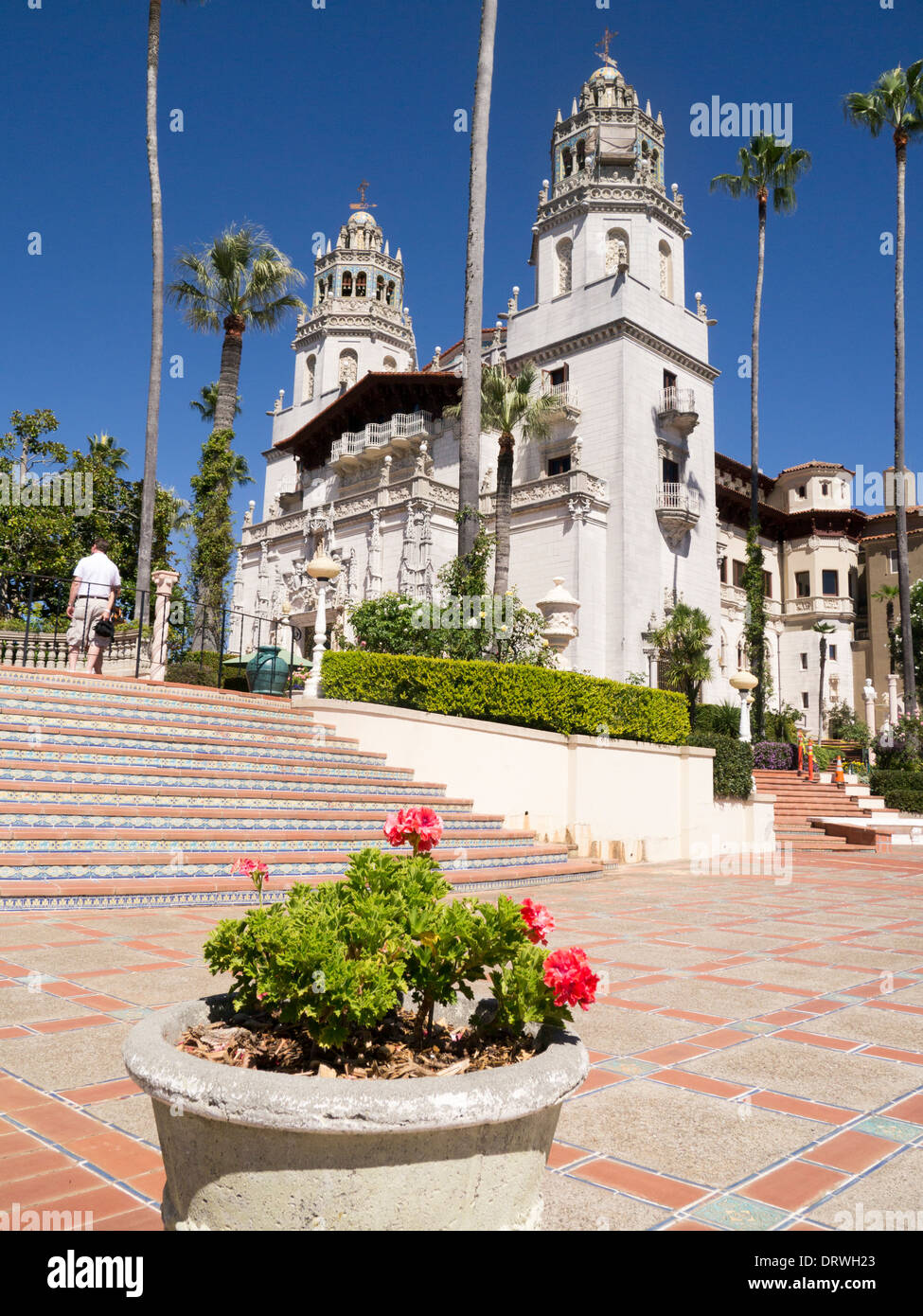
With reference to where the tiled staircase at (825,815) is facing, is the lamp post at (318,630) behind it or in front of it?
in front

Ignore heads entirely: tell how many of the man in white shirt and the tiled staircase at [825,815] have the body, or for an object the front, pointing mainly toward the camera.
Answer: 1

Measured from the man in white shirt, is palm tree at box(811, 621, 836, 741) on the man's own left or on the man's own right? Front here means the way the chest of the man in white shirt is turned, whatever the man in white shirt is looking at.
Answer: on the man's own right

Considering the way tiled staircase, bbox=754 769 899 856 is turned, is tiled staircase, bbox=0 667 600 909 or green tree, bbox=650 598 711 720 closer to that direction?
the tiled staircase

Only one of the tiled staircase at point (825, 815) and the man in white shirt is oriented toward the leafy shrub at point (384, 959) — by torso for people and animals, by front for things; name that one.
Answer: the tiled staircase

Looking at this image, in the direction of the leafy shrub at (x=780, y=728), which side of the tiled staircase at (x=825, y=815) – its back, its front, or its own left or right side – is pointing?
back

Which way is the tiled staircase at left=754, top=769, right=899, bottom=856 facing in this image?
toward the camera

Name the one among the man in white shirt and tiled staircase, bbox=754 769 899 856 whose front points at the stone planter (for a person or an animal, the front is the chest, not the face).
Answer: the tiled staircase

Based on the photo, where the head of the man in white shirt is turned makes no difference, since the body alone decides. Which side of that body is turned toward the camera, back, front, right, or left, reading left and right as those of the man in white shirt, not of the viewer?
back

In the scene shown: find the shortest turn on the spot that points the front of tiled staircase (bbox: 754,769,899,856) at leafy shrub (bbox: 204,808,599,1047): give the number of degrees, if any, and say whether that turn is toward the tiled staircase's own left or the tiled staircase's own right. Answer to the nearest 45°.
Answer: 0° — it already faces it

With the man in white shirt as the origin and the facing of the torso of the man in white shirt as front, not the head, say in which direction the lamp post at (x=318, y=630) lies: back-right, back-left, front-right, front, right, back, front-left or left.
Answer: right

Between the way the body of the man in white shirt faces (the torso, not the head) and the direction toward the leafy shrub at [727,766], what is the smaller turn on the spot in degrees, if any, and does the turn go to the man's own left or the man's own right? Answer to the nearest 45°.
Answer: approximately 90° to the man's own right
